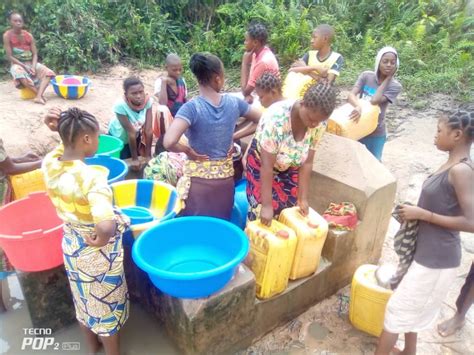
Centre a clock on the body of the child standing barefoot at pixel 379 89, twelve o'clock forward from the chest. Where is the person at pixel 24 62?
The person is roughly at 2 o'clock from the child standing barefoot.

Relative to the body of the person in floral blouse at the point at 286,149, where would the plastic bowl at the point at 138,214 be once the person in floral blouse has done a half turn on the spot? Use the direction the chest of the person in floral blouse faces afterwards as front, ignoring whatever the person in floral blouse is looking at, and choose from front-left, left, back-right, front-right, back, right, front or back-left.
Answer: front-left

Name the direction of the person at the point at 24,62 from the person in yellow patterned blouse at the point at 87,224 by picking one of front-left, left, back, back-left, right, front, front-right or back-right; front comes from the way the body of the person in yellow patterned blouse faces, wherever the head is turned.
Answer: front-left

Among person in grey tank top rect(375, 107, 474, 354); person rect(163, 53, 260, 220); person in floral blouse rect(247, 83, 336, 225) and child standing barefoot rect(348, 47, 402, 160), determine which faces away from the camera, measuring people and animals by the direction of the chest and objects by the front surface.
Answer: person rect(163, 53, 260, 220)

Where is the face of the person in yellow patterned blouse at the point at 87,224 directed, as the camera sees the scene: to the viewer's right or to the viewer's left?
to the viewer's right

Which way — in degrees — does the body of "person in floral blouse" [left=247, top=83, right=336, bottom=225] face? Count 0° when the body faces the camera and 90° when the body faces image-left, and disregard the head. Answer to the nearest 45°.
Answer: approximately 315°

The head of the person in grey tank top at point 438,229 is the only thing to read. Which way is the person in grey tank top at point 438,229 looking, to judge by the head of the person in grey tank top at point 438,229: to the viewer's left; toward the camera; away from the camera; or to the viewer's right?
to the viewer's left

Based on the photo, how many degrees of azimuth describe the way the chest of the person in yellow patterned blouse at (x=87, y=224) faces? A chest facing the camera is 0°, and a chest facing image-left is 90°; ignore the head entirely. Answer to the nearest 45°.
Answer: approximately 225°

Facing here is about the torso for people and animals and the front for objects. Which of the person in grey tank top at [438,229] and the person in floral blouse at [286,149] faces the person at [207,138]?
the person in grey tank top at [438,229]

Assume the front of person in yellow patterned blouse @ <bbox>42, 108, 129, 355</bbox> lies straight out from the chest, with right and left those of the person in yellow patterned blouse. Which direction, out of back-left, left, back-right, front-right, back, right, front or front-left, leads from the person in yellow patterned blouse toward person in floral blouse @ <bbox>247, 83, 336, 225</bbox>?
front-right

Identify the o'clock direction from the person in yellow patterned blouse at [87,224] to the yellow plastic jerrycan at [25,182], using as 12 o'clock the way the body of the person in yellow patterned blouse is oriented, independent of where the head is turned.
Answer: The yellow plastic jerrycan is roughly at 10 o'clock from the person in yellow patterned blouse.

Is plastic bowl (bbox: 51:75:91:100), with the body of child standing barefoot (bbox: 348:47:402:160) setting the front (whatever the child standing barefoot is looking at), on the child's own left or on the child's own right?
on the child's own right

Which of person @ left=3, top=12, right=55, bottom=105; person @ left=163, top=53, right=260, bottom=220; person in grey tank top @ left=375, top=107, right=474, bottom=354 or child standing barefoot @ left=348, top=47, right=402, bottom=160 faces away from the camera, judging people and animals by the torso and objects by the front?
person @ left=163, top=53, right=260, bottom=220

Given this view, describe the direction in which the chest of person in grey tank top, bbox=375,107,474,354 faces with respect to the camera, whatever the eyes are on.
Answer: to the viewer's left

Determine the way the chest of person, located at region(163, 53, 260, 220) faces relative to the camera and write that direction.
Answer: away from the camera

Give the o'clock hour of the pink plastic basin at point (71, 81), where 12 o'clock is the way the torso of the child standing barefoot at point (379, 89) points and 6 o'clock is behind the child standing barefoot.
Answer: The pink plastic basin is roughly at 2 o'clock from the child standing barefoot.
